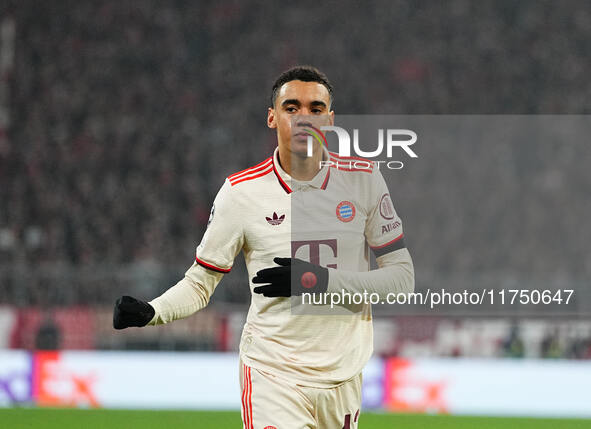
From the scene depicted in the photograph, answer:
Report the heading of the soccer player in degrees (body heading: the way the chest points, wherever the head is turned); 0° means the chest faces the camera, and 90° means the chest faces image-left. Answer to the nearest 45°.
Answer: approximately 0°

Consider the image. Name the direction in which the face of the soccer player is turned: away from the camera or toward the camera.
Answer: toward the camera
